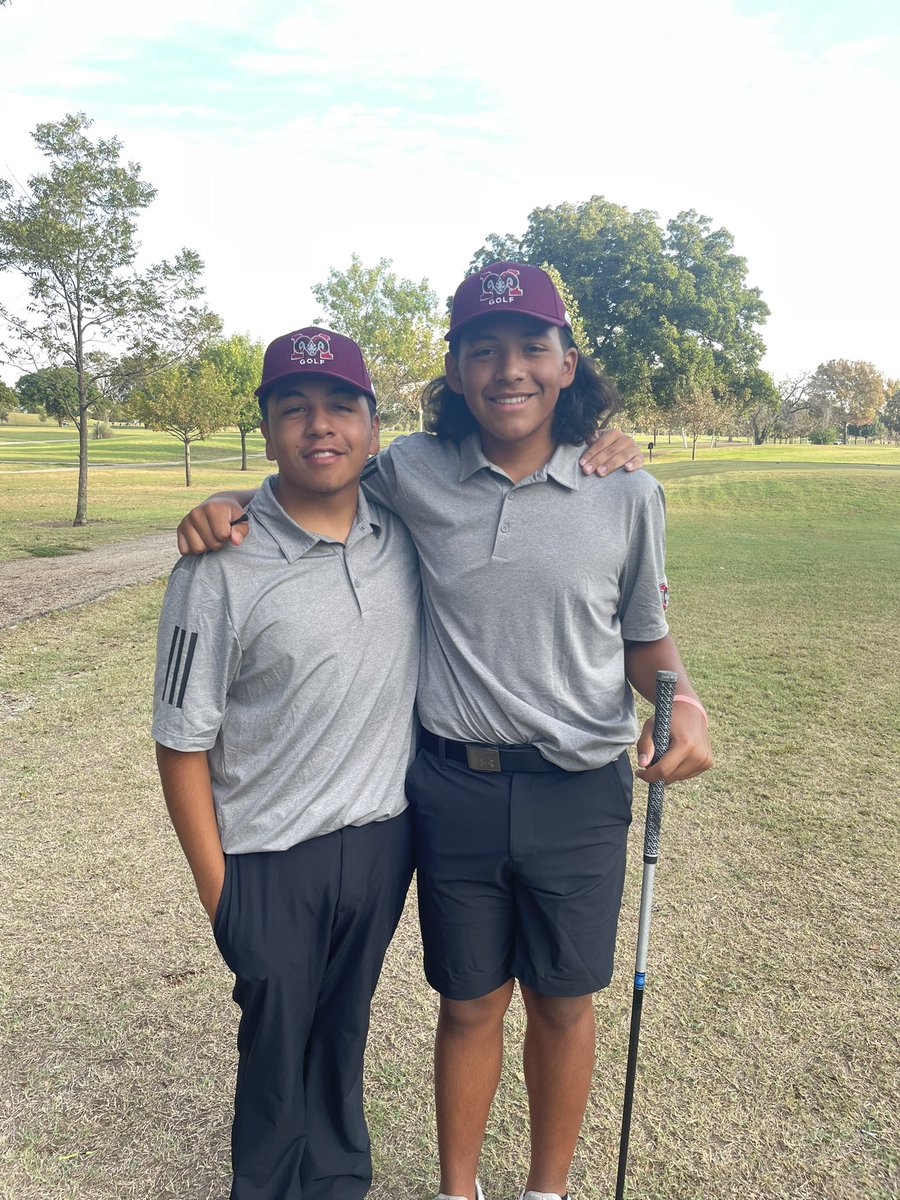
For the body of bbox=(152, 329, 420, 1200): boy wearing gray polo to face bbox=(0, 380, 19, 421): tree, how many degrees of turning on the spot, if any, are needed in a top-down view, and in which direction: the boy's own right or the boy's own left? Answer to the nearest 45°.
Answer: approximately 135° to the boy's own left

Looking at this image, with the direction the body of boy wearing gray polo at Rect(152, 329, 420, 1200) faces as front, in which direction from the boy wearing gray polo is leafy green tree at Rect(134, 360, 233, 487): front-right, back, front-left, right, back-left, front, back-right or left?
back-left

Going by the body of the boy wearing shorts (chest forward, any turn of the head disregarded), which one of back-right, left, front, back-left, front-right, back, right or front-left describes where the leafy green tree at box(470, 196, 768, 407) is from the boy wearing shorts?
back

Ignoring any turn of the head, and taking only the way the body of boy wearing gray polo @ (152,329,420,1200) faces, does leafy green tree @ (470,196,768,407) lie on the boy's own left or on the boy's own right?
on the boy's own left

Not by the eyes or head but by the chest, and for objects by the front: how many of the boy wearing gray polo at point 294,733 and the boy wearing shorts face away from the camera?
0
